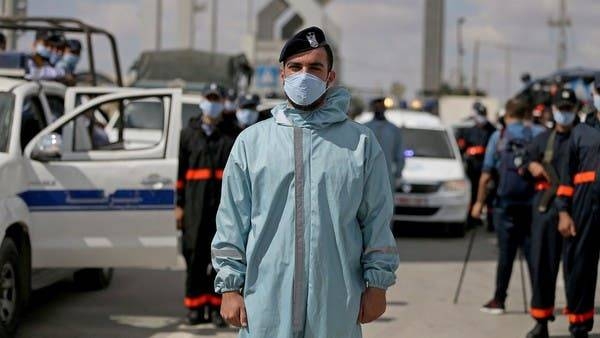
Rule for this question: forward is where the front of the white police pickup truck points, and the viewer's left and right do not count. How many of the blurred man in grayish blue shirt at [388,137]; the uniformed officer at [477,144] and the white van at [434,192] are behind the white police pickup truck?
3

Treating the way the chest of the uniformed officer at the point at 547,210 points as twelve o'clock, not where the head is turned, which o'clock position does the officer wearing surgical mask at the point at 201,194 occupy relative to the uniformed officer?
The officer wearing surgical mask is roughly at 3 o'clock from the uniformed officer.

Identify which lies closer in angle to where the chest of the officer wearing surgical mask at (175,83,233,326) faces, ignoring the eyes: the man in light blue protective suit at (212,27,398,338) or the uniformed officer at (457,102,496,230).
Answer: the man in light blue protective suit

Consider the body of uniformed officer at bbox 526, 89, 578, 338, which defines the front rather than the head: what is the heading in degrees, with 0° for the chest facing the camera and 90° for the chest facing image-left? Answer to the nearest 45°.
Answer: approximately 0°
